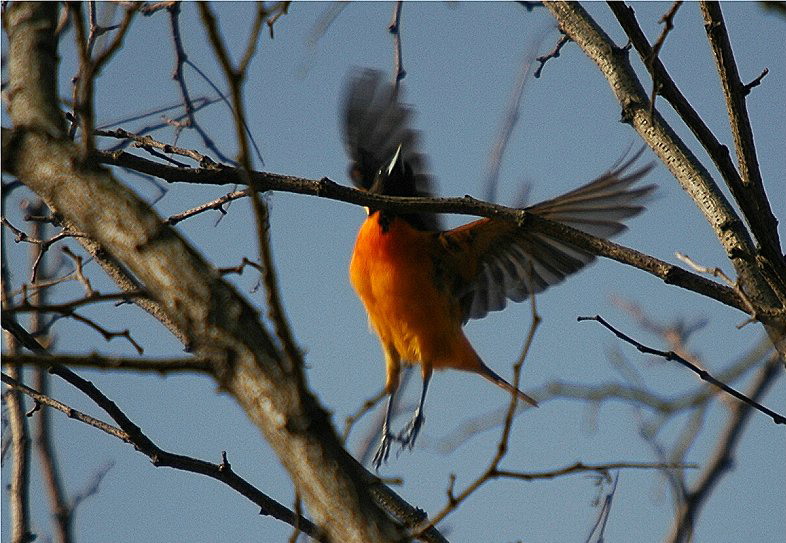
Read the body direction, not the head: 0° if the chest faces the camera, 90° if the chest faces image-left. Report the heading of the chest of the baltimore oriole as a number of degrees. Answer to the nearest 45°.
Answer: approximately 45°
